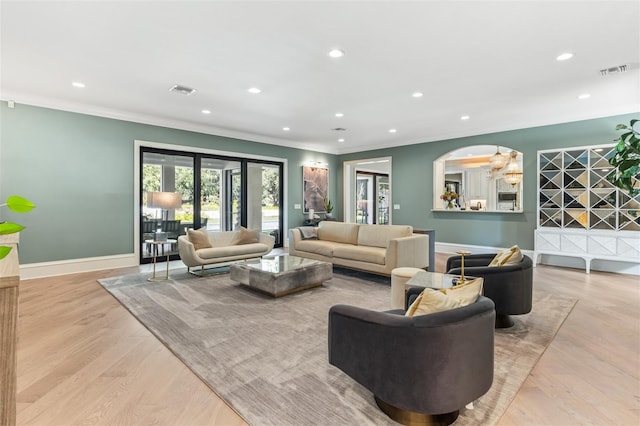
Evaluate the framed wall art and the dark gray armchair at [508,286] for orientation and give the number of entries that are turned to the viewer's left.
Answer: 1

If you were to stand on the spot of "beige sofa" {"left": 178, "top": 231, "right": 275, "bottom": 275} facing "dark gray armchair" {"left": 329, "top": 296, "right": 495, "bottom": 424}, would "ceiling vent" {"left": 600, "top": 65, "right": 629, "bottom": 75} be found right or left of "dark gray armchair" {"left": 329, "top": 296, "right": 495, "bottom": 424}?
left

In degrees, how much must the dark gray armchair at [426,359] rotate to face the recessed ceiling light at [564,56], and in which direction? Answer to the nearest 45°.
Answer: approximately 90° to its right

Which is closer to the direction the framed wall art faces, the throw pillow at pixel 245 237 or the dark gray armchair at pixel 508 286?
the dark gray armchair

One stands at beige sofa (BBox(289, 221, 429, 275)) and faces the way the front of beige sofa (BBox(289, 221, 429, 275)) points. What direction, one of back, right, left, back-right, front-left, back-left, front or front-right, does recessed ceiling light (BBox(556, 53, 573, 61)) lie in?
left

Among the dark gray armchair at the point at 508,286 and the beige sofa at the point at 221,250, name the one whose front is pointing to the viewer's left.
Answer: the dark gray armchair

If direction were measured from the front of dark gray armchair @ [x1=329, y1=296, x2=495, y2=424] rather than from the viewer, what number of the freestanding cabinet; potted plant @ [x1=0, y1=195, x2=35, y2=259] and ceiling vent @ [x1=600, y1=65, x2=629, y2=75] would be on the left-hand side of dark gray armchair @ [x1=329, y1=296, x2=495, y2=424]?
1

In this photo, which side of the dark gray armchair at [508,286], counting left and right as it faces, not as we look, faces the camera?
left

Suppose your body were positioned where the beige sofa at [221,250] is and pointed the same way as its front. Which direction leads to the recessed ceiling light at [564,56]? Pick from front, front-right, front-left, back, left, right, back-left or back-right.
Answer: front

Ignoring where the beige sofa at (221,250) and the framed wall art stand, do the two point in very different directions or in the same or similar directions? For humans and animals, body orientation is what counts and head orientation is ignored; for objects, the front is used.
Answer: same or similar directions

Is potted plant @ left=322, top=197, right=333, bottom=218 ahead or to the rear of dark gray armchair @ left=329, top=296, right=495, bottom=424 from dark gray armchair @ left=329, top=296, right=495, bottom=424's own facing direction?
ahead

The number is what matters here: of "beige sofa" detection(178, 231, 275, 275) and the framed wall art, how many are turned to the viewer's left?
0

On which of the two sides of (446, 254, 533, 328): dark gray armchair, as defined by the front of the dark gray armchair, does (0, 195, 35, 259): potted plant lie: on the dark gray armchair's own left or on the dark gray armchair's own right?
on the dark gray armchair's own left

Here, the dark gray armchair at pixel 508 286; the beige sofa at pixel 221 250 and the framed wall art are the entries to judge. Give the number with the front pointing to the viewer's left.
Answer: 1

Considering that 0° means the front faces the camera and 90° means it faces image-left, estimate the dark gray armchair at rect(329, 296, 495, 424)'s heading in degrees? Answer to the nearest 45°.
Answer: approximately 135°

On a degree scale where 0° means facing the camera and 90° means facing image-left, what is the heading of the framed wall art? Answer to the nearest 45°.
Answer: approximately 315°
